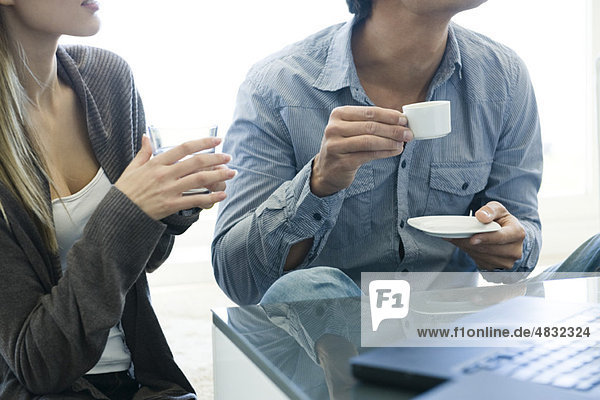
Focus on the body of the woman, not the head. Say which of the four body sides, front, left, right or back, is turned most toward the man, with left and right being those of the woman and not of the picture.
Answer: left

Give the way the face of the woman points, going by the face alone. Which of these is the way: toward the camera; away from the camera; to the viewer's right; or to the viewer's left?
to the viewer's right

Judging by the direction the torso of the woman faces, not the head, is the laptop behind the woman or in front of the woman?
in front

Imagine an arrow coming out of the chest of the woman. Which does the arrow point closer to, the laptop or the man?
the laptop
